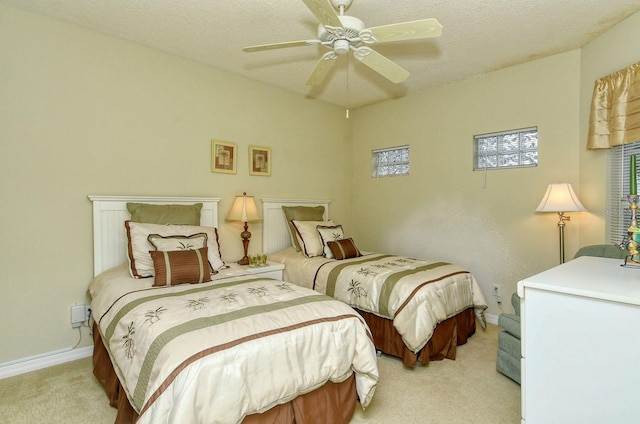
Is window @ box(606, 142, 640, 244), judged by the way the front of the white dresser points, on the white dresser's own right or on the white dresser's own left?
on the white dresser's own right

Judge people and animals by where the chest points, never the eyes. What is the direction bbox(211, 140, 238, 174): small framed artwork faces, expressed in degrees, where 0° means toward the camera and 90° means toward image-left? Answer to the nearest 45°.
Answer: approximately 315°

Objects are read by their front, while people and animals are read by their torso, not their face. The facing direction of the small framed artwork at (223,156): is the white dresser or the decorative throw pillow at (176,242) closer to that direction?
the white dresser

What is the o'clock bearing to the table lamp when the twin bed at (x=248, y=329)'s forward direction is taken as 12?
The table lamp is roughly at 7 o'clock from the twin bed.

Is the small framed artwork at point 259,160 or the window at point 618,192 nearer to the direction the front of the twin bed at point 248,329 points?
the window

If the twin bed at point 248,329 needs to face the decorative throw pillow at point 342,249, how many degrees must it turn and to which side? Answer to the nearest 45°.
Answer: approximately 90° to its left

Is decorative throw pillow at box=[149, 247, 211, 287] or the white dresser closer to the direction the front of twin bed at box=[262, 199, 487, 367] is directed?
the white dresser

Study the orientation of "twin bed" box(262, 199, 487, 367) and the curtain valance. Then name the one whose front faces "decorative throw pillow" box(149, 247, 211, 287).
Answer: the curtain valance

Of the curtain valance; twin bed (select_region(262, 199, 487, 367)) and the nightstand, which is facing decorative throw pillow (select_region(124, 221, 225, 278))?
the curtain valance
